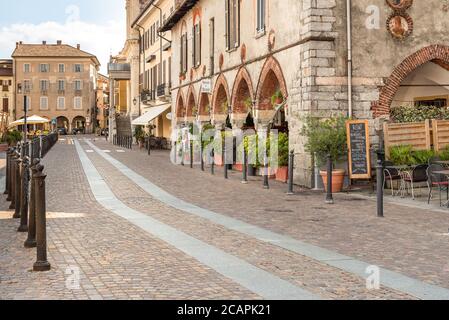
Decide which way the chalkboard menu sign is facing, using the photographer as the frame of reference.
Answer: facing the viewer

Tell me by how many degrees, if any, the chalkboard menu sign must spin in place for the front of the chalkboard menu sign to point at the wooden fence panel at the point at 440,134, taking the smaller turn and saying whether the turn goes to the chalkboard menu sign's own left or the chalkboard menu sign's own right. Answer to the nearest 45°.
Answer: approximately 135° to the chalkboard menu sign's own left

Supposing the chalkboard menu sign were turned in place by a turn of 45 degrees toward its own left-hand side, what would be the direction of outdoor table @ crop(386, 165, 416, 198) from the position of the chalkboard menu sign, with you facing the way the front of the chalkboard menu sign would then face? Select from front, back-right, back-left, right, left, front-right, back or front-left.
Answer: front

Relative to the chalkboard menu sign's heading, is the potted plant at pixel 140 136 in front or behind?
behind

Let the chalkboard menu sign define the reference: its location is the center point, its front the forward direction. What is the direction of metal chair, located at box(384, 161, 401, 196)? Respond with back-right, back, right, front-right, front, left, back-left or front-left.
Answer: front-left

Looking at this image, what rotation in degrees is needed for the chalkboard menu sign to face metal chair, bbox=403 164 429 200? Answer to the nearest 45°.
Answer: approximately 45° to its left

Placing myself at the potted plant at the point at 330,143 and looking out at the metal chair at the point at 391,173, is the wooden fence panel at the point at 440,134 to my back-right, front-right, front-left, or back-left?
front-left

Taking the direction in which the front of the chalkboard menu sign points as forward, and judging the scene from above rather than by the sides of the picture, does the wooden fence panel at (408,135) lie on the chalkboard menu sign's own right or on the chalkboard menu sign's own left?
on the chalkboard menu sign's own left
